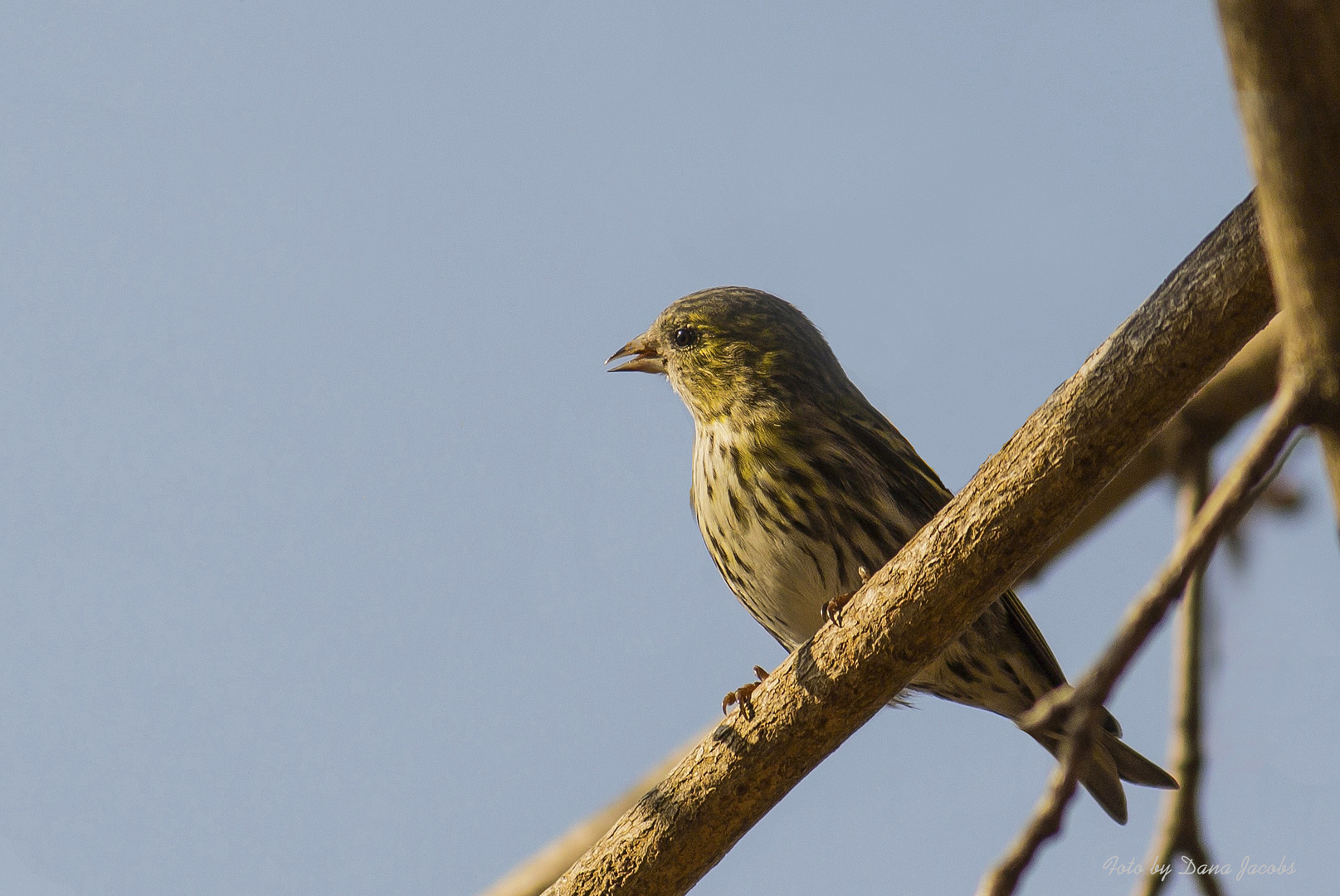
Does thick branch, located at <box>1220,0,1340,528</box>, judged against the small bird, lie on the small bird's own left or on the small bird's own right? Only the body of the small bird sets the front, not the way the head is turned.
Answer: on the small bird's own left

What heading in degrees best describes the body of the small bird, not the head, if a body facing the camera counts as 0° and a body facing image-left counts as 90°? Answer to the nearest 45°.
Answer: approximately 90°

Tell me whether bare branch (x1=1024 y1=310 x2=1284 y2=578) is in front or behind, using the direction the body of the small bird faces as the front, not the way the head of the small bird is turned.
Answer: behind

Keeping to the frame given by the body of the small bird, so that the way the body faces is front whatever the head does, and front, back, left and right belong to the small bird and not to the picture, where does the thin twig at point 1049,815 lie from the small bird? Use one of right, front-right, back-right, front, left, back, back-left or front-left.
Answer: left

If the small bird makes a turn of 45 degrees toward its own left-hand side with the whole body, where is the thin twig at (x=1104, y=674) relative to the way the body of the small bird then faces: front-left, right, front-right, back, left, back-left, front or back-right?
front-left
